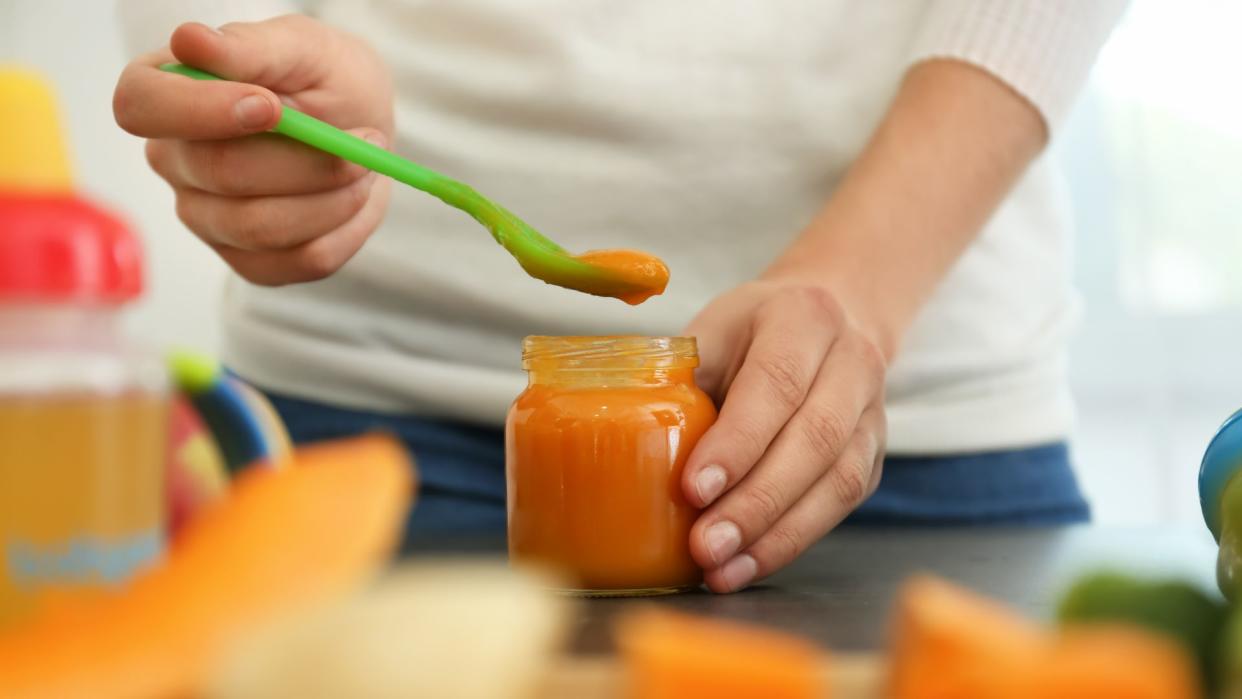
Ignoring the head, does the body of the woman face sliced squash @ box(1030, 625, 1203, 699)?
yes

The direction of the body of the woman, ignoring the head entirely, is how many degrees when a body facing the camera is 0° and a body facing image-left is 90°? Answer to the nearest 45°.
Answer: approximately 0°

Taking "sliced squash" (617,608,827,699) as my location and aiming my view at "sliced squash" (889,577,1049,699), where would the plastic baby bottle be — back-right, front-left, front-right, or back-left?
back-left

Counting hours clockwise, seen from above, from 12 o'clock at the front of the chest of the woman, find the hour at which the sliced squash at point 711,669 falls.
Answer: The sliced squash is roughly at 12 o'clock from the woman.

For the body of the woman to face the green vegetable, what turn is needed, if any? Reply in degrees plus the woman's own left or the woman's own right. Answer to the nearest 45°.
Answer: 0° — they already face it

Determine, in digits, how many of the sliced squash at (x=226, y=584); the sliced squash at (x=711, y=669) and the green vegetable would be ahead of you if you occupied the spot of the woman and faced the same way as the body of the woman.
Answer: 3
